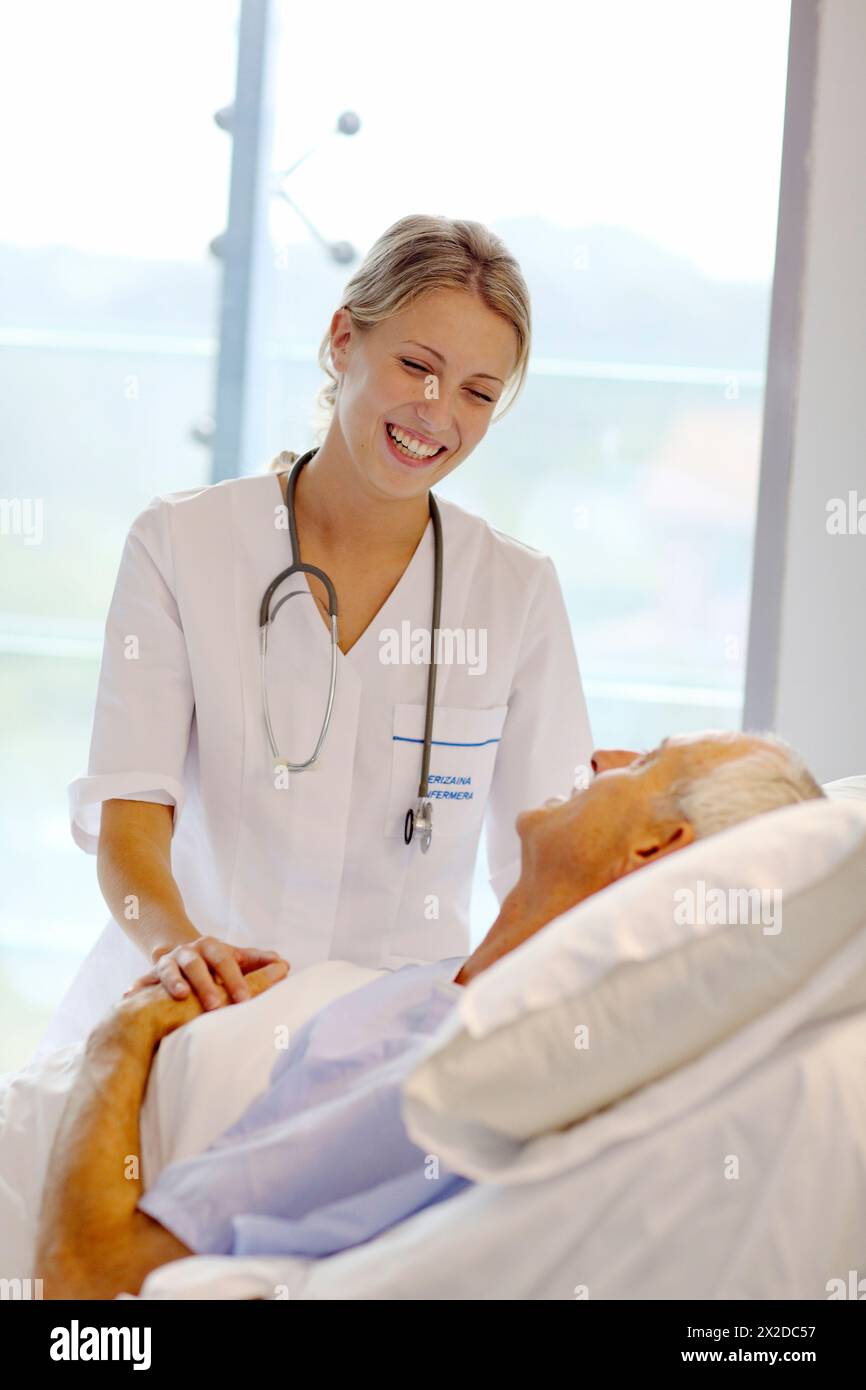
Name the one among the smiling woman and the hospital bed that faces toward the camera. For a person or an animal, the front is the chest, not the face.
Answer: the smiling woman

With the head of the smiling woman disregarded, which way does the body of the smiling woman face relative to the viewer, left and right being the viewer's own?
facing the viewer

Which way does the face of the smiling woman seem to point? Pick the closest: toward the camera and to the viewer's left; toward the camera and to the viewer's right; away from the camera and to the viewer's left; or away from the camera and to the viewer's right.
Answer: toward the camera and to the viewer's right

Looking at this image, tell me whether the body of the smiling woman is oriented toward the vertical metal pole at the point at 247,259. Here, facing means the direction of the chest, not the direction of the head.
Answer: no

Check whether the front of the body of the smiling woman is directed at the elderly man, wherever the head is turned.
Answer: yes

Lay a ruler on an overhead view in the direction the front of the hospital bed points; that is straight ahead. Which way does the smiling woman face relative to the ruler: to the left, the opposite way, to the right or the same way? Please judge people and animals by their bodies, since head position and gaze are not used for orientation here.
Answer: to the left

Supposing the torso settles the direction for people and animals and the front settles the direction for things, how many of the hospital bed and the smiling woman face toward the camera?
1

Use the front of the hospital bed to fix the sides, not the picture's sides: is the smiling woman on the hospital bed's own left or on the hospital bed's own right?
on the hospital bed's own right

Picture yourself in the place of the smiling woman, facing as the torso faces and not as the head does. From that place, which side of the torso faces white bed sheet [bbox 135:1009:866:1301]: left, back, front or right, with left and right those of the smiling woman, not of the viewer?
front

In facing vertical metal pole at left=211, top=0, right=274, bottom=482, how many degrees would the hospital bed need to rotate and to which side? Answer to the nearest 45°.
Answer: approximately 90° to its right

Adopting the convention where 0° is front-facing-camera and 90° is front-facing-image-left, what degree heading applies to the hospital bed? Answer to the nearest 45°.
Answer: approximately 90°

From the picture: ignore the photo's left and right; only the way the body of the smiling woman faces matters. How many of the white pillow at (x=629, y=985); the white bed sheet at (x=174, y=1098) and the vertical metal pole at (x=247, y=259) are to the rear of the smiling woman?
1
